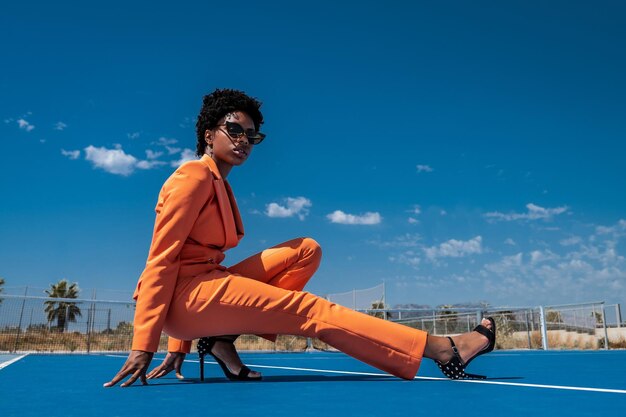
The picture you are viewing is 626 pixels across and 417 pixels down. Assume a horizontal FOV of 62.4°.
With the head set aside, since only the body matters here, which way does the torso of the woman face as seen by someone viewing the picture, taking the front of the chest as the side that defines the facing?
to the viewer's right
